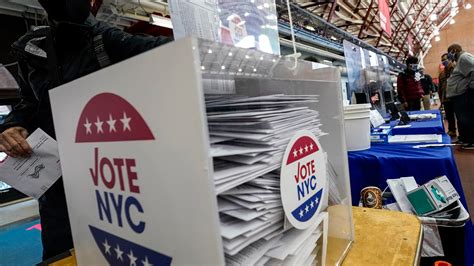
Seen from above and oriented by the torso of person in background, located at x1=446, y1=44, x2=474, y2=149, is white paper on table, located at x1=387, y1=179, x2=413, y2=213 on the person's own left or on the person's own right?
on the person's own left

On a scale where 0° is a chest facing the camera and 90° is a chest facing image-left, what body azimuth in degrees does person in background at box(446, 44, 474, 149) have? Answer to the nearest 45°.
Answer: approximately 90°

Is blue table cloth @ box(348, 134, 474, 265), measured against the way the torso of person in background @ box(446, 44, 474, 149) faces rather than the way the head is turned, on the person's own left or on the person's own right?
on the person's own left

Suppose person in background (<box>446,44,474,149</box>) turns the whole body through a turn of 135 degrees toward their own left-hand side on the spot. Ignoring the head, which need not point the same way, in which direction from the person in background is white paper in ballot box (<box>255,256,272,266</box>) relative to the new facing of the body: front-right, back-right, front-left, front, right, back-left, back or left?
front-right
